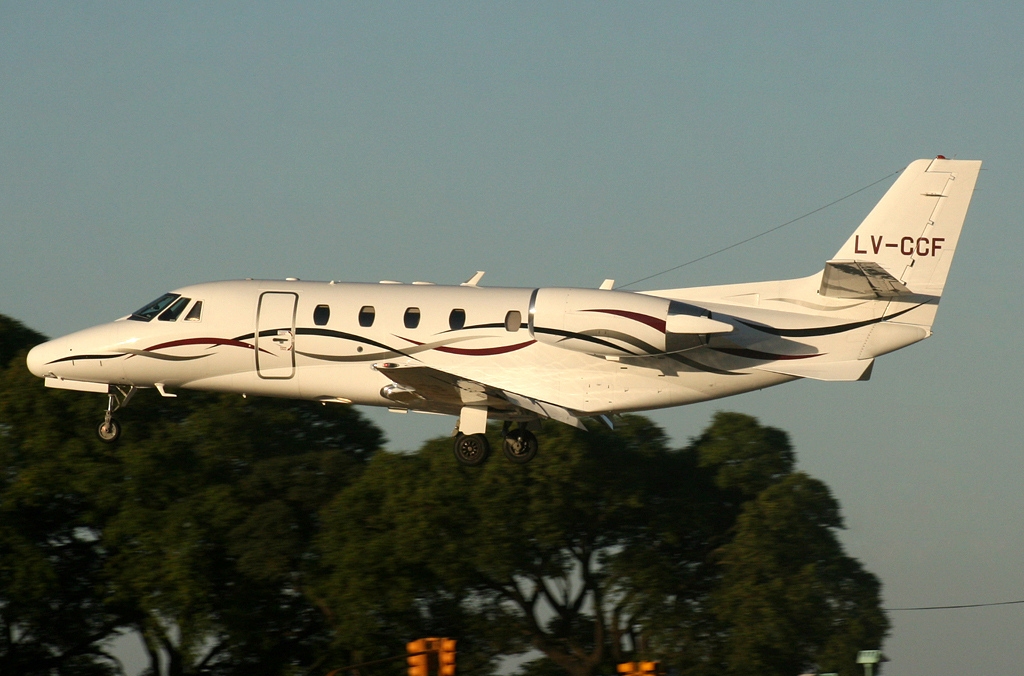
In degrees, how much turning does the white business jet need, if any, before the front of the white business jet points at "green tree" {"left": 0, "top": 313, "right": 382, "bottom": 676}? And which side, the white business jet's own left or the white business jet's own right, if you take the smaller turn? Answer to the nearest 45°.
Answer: approximately 45° to the white business jet's own right

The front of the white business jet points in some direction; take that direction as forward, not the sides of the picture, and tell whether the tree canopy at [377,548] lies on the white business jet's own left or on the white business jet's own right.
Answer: on the white business jet's own right

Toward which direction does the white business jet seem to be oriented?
to the viewer's left

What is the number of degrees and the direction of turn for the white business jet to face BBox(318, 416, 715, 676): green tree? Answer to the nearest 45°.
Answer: approximately 90° to its right

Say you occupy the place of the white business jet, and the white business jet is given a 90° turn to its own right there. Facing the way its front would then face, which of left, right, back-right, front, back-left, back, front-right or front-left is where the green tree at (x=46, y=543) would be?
front-left
